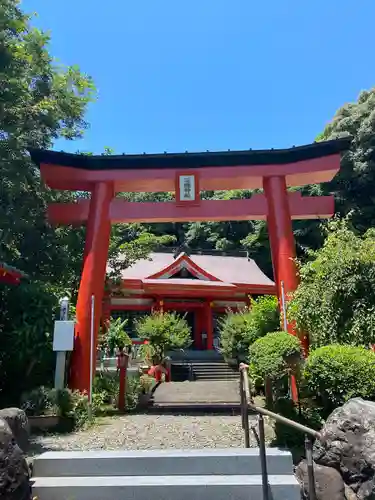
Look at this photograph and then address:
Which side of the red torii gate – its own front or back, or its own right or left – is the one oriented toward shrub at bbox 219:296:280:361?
back

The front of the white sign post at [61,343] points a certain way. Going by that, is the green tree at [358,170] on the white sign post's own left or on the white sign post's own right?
on the white sign post's own left

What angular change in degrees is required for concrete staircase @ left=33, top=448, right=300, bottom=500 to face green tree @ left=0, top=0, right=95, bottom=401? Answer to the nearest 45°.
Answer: approximately 135° to its right

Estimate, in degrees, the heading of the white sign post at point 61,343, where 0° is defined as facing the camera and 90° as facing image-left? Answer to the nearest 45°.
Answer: approximately 0°

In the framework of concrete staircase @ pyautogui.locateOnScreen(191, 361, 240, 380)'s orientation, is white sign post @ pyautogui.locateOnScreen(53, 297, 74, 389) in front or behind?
in front

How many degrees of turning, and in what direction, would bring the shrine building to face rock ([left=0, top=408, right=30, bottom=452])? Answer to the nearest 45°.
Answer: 0° — it already faces it

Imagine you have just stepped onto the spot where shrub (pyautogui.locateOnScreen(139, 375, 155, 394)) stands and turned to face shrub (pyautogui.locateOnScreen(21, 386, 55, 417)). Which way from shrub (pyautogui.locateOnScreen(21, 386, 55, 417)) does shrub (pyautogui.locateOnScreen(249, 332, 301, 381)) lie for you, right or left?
left

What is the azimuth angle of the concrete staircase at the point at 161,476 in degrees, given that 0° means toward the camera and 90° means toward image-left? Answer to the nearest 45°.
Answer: approximately 0°

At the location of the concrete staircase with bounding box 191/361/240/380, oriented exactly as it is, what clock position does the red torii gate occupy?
The red torii gate is roughly at 12 o'clock from the concrete staircase.

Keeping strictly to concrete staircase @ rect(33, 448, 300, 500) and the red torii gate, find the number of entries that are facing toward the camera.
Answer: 2

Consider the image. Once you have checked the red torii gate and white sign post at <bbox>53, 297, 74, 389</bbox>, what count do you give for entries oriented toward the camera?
2
